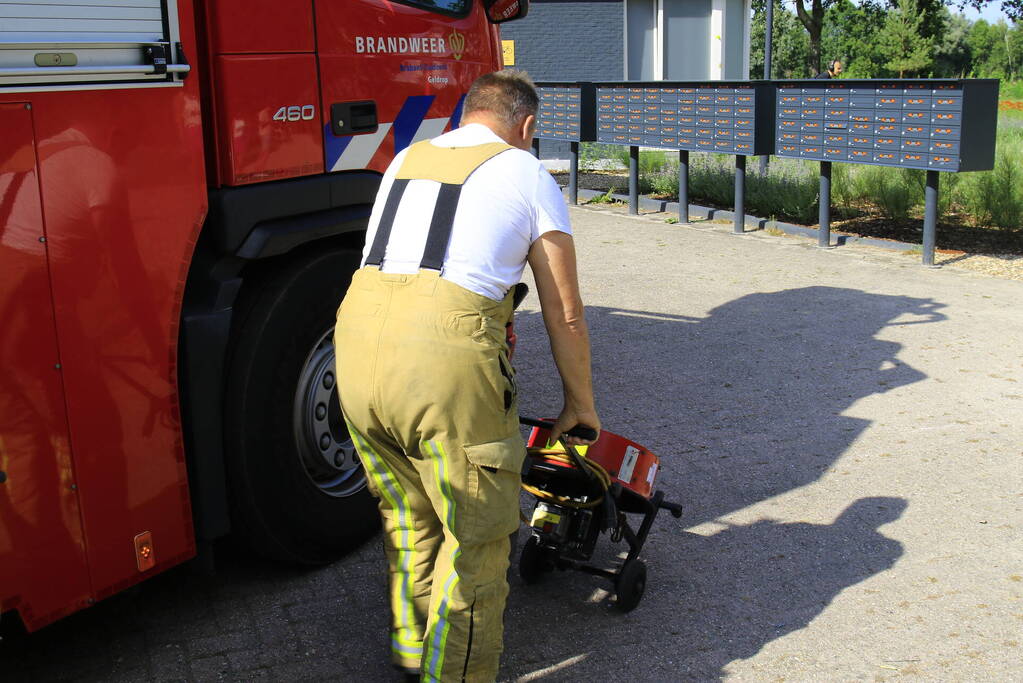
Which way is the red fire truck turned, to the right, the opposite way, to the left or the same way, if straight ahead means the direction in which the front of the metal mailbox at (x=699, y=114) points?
the opposite way

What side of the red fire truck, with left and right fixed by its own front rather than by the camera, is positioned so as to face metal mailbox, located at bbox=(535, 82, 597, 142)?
front

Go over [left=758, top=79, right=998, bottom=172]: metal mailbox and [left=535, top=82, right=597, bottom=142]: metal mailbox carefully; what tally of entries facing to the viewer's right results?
0

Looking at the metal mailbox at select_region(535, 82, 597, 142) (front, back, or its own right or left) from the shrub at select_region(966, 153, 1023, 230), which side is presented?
left

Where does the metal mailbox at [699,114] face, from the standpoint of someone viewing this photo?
facing the viewer and to the left of the viewer

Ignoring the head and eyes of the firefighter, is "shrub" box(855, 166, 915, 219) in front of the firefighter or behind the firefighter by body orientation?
in front

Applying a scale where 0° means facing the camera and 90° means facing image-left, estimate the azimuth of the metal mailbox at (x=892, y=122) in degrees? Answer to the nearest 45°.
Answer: approximately 45°

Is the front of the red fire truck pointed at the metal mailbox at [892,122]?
yes

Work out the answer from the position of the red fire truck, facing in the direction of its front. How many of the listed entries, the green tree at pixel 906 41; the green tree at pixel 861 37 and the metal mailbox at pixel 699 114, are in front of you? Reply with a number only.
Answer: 3

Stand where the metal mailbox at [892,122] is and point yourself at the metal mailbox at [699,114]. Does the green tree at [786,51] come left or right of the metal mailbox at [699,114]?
right

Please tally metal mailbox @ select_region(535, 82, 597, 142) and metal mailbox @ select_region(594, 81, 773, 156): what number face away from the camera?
0

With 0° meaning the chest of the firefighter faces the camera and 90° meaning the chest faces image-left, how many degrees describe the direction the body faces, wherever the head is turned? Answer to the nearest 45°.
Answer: approximately 225°

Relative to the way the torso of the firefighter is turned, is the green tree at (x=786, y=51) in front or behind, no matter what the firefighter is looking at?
in front

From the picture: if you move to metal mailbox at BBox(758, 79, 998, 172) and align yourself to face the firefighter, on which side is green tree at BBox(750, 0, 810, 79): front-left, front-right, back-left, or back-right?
back-right
